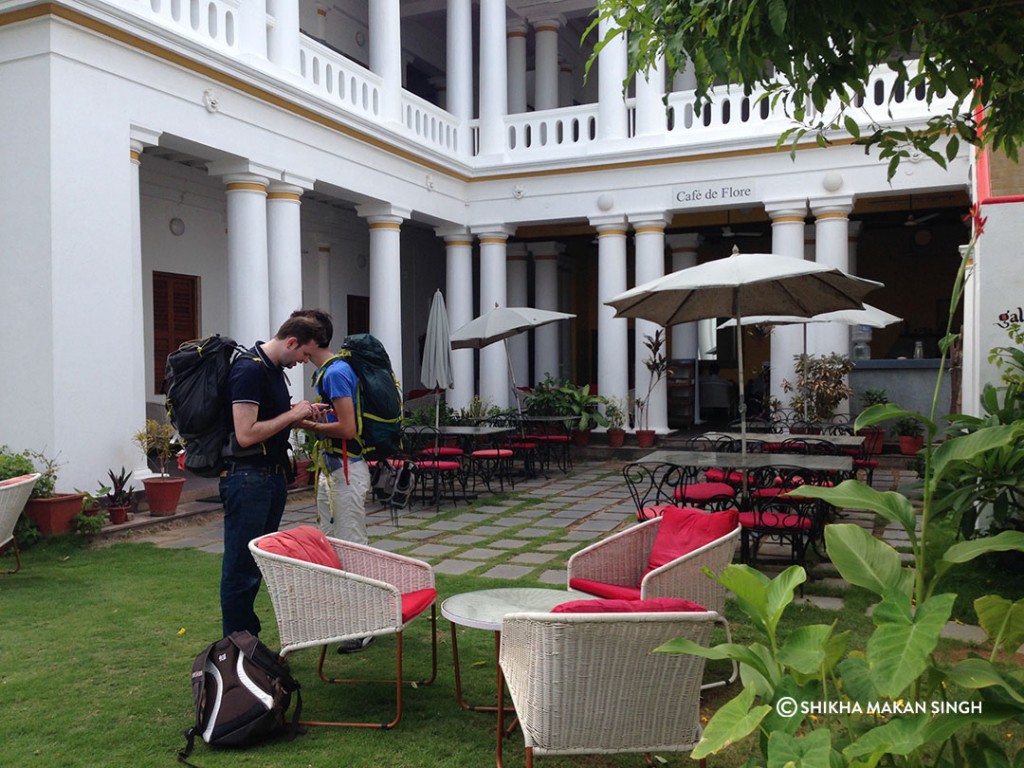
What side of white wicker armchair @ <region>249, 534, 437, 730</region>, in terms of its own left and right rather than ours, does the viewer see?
right

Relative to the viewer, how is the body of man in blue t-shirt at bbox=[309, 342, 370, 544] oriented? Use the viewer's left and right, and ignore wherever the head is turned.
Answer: facing to the left of the viewer

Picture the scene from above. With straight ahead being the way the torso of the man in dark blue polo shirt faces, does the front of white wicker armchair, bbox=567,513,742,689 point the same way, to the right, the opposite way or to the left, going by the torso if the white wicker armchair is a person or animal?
the opposite way

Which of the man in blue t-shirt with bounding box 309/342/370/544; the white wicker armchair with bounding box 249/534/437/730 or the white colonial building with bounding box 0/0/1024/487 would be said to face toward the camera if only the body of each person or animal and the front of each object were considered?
the white colonial building

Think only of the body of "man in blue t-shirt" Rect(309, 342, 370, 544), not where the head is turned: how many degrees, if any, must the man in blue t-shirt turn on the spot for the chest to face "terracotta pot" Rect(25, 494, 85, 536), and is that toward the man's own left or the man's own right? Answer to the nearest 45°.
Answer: approximately 45° to the man's own right

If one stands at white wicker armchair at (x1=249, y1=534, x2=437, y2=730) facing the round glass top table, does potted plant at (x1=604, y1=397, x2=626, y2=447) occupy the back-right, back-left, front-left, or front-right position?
front-left

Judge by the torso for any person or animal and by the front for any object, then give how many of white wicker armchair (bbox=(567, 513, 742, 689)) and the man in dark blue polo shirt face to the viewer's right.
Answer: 1

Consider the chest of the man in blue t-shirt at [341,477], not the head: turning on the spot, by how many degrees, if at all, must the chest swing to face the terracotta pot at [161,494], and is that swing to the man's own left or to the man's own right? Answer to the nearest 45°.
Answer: approximately 45° to the man's own right

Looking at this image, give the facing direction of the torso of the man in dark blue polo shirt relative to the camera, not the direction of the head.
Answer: to the viewer's right

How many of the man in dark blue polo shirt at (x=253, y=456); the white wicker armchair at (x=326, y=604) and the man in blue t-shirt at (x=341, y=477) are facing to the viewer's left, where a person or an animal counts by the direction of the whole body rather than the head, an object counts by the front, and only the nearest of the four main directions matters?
1

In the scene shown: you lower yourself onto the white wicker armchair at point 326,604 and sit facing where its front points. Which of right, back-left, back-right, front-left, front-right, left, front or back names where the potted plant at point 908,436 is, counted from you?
front-left

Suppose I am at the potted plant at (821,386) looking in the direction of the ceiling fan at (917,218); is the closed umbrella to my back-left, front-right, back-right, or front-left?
back-left

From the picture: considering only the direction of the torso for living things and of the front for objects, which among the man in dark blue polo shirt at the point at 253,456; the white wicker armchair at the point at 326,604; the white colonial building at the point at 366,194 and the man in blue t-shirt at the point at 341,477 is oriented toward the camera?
the white colonial building

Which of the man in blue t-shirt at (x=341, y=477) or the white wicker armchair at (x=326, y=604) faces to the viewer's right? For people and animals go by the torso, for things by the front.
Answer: the white wicker armchair

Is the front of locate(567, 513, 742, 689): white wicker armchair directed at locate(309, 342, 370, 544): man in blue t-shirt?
no

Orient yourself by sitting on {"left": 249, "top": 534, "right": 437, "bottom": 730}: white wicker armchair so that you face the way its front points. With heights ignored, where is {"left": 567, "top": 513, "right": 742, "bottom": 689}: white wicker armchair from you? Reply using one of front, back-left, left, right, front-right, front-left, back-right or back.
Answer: front

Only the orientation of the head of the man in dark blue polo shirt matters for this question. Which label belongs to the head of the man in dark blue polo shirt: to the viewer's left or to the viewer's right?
to the viewer's right

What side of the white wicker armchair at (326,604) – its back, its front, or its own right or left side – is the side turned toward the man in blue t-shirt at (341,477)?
left

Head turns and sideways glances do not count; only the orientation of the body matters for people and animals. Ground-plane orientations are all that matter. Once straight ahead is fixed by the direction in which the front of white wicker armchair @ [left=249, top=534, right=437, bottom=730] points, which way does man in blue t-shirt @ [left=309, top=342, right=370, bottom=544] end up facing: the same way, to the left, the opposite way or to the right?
the opposite way

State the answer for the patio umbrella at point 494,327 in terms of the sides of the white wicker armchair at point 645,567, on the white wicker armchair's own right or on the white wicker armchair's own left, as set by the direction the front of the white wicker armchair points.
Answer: on the white wicker armchair's own right
